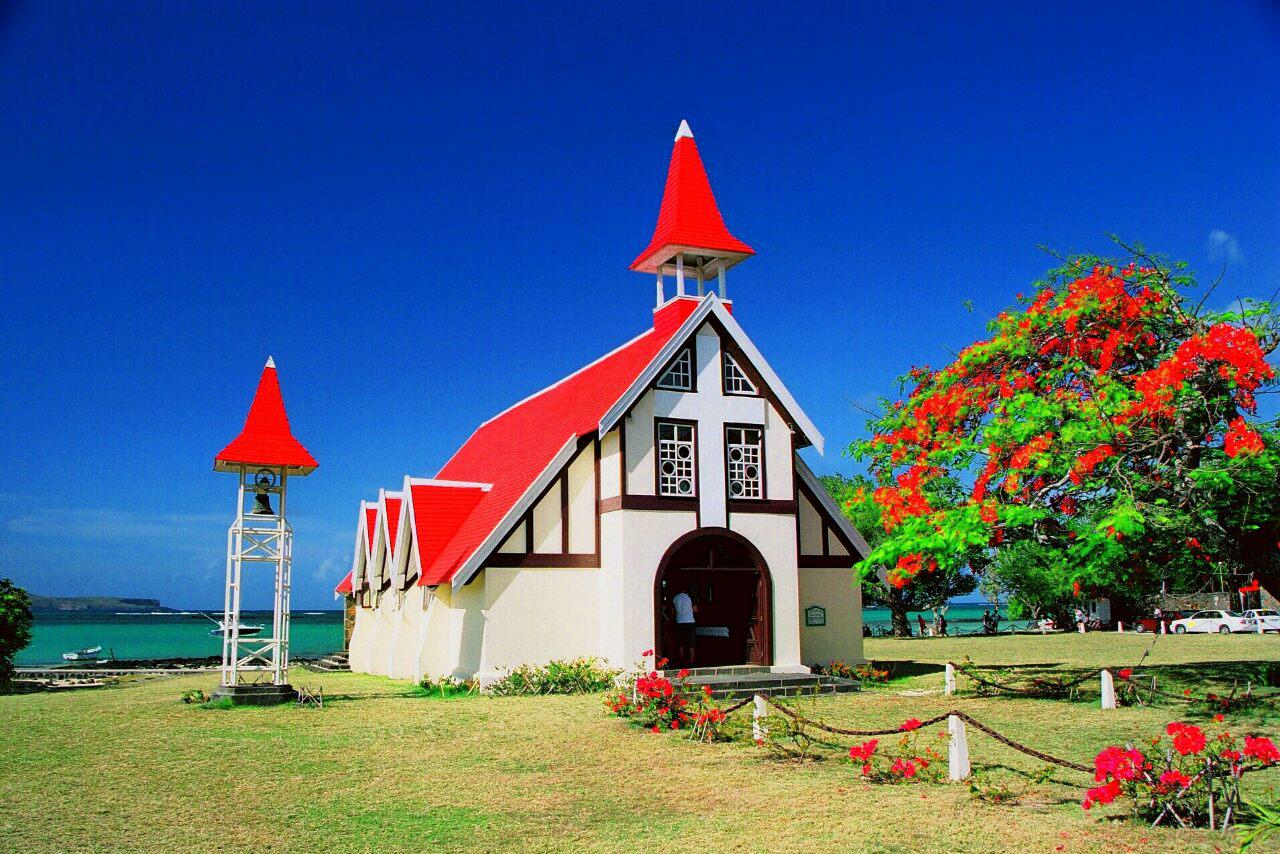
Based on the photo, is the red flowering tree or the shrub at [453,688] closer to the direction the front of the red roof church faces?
the red flowering tree

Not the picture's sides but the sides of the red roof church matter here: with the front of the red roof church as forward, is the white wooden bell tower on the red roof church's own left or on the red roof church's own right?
on the red roof church's own right

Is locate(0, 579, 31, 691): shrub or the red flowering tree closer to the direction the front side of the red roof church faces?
the red flowering tree

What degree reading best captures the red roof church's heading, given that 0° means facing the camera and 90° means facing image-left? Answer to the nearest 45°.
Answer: approximately 315°

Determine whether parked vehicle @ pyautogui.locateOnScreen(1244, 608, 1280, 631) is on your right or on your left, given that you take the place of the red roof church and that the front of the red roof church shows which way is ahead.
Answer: on your left

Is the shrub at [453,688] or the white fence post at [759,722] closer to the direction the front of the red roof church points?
the white fence post

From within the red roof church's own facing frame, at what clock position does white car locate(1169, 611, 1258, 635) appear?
The white car is roughly at 9 o'clock from the red roof church.

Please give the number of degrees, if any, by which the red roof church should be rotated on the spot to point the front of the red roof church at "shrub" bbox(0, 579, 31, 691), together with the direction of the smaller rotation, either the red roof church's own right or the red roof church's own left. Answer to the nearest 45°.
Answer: approximately 135° to the red roof church's own right

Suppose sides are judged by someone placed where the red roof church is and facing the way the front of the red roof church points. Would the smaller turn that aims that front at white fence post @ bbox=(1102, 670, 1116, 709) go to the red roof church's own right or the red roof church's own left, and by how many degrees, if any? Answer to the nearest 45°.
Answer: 0° — it already faces it
